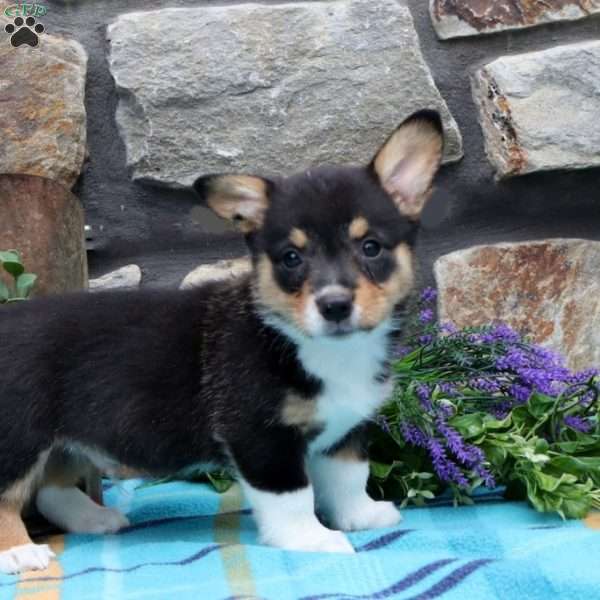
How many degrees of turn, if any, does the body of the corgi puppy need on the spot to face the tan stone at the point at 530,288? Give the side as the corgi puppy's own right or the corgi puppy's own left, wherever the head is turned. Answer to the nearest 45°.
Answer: approximately 45° to the corgi puppy's own left

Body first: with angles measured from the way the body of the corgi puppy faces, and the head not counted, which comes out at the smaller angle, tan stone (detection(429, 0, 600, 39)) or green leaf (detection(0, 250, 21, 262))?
the tan stone

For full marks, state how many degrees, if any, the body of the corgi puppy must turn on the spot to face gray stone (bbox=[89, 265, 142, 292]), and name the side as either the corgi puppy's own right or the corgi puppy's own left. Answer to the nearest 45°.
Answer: approximately 135° to the corgi puppy's own left

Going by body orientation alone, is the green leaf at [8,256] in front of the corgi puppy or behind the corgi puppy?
behind

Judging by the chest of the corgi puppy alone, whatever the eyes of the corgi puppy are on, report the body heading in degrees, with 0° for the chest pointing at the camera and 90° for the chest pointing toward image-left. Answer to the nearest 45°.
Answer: approximately 270°

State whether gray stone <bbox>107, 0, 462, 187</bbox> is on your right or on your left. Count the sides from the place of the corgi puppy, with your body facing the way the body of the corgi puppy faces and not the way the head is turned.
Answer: on your left
